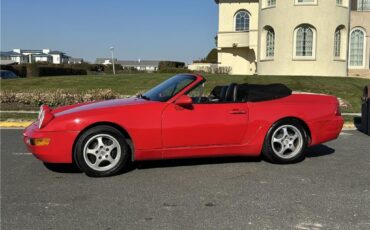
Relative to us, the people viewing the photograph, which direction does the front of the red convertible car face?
facing to the left of the viewer

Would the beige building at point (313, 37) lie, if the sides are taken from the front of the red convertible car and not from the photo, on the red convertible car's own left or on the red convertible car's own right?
on the red convertible car's own right

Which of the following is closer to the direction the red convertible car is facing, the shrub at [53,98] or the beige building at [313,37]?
the shrub

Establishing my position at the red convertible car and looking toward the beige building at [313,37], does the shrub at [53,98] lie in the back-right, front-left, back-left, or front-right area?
front-left

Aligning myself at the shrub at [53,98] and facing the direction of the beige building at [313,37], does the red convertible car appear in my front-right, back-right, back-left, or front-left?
back-right

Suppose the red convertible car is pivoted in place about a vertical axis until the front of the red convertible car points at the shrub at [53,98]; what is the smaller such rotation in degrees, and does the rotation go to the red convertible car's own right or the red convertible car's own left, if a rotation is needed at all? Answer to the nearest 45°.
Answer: approximately 45° to the red convertible car's own right

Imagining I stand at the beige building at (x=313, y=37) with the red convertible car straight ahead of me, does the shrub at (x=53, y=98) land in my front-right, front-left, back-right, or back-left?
front-right
